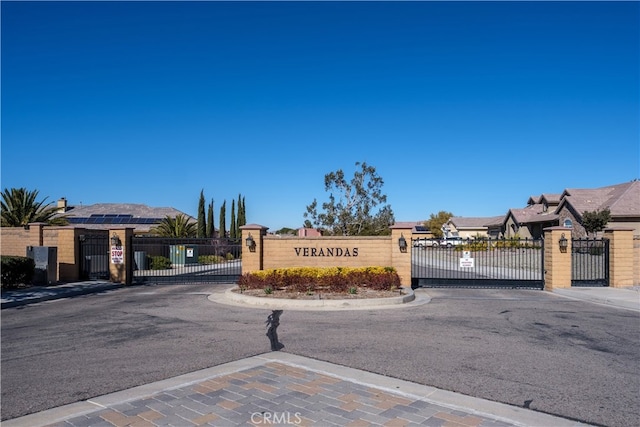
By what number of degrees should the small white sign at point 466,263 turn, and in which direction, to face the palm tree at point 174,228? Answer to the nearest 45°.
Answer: approximately 135° to its right

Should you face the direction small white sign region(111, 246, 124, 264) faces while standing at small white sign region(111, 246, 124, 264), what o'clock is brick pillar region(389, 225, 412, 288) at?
The brick pillar is roughly at 10 o'clock from the small white sign.

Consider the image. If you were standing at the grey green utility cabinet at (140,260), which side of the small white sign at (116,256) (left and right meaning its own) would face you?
back

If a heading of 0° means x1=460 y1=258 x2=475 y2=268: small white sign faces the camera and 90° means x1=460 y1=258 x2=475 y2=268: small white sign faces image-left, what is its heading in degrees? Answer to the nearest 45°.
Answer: approximately 0°

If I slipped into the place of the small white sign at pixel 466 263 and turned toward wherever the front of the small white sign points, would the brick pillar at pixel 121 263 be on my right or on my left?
on my right

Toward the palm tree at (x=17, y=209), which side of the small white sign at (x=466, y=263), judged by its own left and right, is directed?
right

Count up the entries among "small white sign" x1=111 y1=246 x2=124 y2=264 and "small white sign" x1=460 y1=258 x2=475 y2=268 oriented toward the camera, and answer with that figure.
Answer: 2

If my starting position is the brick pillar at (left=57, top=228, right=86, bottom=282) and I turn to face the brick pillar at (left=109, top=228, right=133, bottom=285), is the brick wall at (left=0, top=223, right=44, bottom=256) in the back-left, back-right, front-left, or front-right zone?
back-left

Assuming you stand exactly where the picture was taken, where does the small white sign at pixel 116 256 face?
facing the viewer
